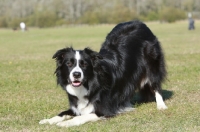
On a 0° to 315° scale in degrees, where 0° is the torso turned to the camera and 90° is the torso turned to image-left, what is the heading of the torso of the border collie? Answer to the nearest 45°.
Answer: approximately 45°
